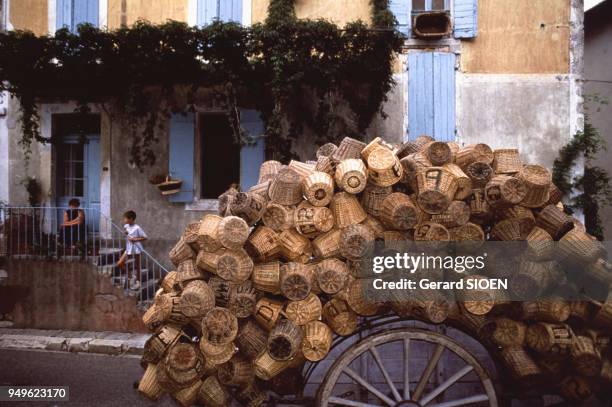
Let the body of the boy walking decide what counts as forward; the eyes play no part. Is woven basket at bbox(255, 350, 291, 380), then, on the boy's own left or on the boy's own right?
on the boy's own left

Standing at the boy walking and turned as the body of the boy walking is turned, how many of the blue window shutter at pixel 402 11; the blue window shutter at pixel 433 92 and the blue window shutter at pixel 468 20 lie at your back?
3

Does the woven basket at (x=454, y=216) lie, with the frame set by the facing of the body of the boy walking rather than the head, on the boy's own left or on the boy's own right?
on the boy's own left

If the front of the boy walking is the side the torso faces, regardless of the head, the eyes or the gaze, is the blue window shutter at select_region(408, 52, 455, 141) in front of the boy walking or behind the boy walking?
behind
